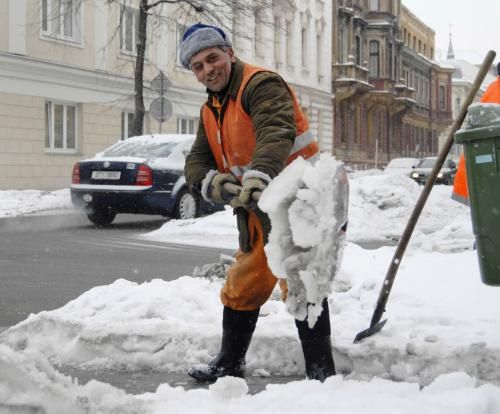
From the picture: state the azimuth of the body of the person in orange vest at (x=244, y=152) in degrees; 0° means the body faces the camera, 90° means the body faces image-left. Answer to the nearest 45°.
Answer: approximately 45°

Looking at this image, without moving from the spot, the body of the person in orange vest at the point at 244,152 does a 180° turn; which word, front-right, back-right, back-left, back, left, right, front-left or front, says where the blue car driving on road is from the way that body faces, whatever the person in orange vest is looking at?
front-left

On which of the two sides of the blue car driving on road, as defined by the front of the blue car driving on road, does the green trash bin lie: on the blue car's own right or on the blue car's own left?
on the blue car's own right

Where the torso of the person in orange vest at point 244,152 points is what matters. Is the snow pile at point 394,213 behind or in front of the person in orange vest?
behind

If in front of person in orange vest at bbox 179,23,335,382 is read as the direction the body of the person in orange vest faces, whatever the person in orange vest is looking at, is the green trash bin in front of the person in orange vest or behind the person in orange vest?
behind

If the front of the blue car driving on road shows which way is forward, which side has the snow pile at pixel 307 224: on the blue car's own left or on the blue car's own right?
on the blue car's own right

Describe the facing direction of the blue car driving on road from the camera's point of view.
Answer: facing away from the viewer and to the right of the viewer

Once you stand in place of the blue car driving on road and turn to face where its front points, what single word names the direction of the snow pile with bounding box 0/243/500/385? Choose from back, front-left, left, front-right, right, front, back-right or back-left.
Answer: back-right

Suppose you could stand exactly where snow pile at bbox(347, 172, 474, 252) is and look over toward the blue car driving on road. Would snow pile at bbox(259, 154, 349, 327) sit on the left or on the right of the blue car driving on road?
left

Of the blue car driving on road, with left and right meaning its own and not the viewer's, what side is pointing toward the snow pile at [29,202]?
left
